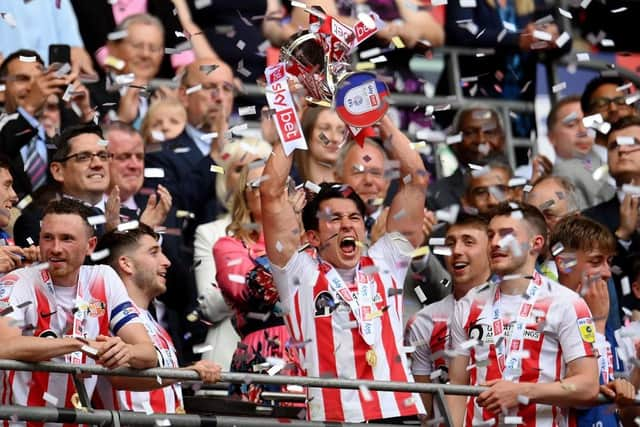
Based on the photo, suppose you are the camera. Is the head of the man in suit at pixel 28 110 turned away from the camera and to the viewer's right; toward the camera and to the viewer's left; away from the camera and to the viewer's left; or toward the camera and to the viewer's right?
toward the camera and to the viewer's right

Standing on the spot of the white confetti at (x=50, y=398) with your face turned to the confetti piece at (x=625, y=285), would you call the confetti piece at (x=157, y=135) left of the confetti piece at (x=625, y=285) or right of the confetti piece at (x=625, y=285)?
left

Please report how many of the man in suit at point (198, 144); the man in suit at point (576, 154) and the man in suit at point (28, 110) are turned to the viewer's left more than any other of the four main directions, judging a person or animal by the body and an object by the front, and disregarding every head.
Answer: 0

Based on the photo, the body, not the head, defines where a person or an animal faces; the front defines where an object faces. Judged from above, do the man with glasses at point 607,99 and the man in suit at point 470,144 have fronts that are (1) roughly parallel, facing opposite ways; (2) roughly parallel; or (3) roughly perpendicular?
roughly parallel

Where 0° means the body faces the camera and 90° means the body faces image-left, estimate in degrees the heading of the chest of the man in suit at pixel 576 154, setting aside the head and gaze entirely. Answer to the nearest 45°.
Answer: approximately 315°

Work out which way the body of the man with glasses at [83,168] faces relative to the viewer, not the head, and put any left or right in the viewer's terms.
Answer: facing the viewer and to the right of the viewer

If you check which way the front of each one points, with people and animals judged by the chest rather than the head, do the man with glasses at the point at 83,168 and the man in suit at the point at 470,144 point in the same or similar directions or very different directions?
same or similar directions

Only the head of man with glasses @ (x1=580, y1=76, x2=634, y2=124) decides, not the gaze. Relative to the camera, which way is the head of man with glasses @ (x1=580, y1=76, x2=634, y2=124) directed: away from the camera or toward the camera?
toward the camera

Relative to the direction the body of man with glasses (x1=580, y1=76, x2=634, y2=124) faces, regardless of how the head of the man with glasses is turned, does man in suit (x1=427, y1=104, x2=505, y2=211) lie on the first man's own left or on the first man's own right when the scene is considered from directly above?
on the first man's own right

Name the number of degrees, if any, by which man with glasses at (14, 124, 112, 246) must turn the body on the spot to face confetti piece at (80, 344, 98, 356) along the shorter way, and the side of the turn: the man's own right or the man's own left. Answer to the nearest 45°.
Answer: approximately 45° to the man's own right

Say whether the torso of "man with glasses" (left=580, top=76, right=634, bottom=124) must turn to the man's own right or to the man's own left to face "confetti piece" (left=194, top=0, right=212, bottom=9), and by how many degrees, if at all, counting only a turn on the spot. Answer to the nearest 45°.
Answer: approximately 135° to the man's own right

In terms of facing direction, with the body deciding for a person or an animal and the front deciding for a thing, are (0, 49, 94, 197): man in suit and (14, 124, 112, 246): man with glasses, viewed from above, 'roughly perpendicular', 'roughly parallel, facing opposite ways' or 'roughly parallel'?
roughly parallel

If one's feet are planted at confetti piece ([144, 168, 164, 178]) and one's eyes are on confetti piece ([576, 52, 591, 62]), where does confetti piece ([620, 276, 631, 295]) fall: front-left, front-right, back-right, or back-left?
front-right

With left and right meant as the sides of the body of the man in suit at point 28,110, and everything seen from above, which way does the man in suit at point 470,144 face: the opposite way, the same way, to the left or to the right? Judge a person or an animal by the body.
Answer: the same way

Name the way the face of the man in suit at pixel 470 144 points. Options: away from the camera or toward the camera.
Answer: toward the camera

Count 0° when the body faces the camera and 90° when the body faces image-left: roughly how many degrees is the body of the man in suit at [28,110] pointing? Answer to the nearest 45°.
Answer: approximately 315°

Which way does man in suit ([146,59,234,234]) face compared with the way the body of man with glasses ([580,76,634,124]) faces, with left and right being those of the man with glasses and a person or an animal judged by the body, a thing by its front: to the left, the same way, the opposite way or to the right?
the same way
